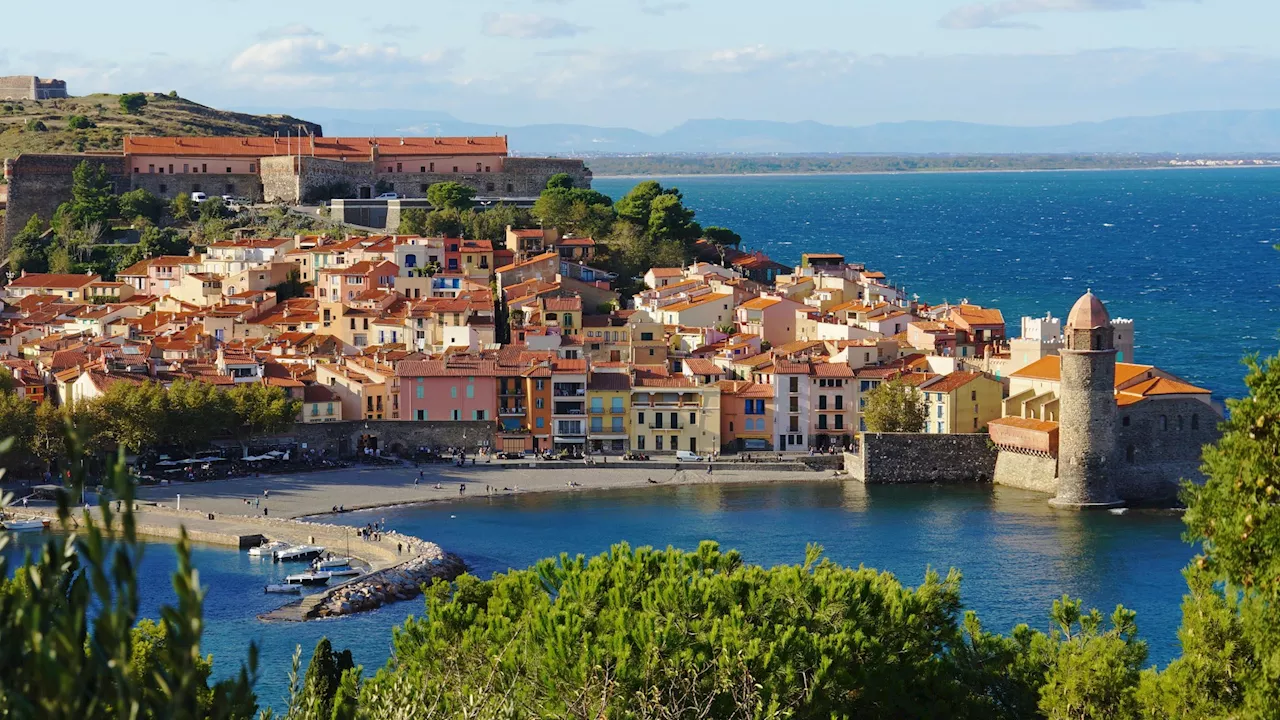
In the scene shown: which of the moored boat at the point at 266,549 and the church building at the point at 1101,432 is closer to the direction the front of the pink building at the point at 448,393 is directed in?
the moored boat

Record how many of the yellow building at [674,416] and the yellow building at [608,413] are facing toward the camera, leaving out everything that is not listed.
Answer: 2

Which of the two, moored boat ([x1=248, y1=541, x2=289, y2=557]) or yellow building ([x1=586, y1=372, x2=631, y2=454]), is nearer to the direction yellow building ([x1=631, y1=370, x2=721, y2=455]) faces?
the moored boat

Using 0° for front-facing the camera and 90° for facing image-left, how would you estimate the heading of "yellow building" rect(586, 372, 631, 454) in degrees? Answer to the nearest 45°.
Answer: approximately 0°

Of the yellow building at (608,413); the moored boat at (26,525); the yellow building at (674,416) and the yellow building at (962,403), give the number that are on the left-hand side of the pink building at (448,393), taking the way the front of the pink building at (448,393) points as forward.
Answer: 3

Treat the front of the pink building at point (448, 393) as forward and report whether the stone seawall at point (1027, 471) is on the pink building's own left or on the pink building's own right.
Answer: on the pink building's own left

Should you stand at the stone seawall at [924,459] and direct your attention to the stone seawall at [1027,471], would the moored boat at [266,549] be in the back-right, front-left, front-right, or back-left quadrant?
back-right

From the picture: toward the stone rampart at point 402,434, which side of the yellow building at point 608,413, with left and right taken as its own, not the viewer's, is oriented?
right

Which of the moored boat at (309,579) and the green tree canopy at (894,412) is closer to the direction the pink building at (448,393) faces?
the moored boat

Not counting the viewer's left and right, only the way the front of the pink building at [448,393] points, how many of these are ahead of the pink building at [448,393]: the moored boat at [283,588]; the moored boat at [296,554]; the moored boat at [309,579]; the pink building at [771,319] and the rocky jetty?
4

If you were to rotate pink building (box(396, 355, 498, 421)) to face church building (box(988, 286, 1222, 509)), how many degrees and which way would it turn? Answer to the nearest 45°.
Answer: approximately 45° to its left

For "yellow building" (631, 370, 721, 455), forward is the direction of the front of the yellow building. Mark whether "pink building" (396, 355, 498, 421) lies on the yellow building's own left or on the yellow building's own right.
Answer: on the yellow building's own right

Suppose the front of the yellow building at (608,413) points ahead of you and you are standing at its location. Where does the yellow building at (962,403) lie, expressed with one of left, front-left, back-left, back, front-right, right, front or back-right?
left

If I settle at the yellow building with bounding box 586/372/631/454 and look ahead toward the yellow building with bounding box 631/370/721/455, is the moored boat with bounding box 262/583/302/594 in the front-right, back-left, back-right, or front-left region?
back-right
